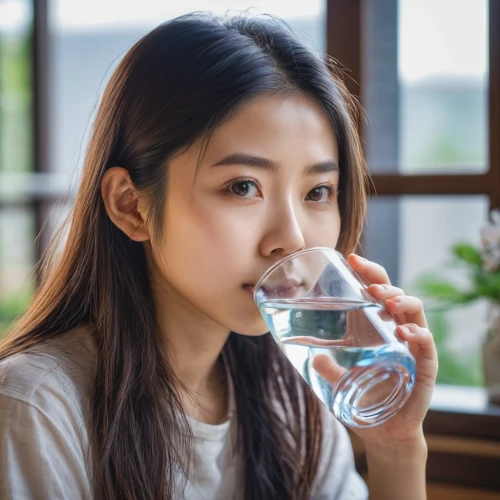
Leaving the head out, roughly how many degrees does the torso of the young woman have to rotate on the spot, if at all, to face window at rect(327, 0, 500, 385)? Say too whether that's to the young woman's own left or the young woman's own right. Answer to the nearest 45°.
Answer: approximately 90° to the young woman's own left

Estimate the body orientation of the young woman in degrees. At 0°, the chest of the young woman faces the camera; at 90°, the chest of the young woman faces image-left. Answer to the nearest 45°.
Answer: approximately 315°

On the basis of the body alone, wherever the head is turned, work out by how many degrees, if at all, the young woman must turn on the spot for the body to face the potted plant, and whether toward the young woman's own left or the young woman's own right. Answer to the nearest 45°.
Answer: approximately 90° to the young woman's own left
